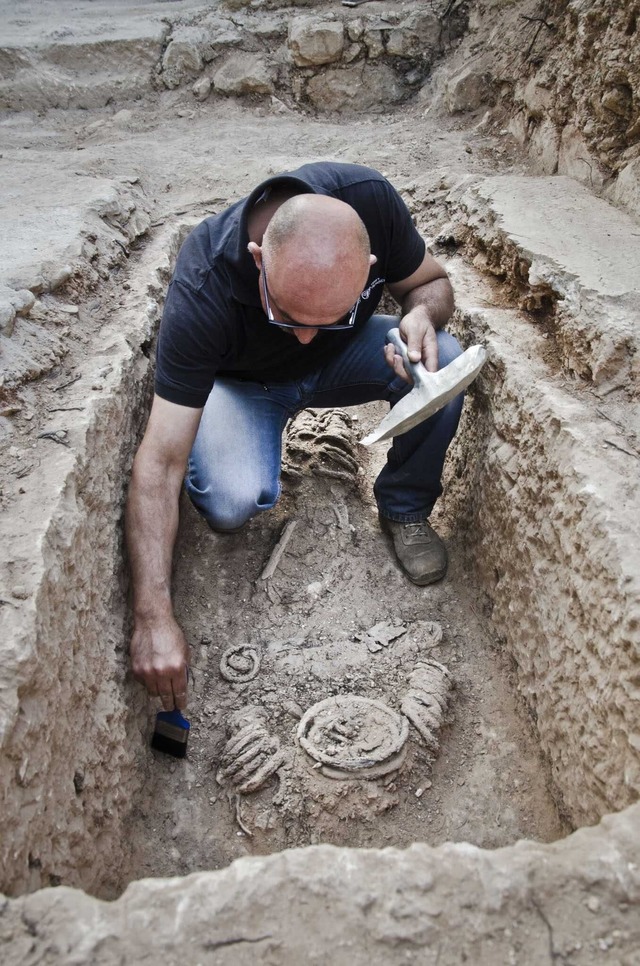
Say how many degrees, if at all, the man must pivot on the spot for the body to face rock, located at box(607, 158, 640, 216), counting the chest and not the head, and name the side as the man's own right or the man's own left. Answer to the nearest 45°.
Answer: approximately 135° to the man's own left

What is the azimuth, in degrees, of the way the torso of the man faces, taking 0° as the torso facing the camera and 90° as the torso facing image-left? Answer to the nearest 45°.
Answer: approximately 0°

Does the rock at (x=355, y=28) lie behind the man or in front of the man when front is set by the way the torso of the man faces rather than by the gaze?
behind

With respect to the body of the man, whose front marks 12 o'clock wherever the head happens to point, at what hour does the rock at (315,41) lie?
The rock is roughly at 6 o'clock from the man.

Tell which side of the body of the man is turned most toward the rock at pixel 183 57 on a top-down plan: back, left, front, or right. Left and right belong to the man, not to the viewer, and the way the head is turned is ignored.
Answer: back

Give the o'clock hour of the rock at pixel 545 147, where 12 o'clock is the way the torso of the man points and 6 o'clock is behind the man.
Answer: The rock is roughly at 7 o'clock from the man.

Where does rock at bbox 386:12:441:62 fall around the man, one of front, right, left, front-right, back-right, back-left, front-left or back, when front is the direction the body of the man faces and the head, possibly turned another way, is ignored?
back

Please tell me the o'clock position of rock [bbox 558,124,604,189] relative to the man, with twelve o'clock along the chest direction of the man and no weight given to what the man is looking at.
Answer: The rock is roughly at 7 o'clock from the man.
